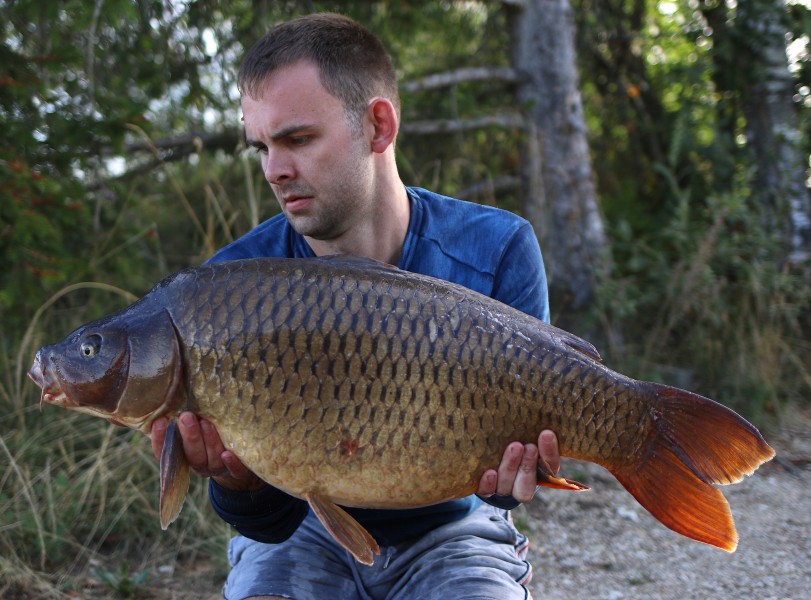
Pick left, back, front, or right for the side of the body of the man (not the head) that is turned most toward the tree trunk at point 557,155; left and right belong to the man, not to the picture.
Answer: back

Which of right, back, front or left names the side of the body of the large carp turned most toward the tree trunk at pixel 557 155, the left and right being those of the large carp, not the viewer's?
right

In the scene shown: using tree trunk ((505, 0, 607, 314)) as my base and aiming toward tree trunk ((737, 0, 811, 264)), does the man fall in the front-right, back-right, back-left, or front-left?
back-right

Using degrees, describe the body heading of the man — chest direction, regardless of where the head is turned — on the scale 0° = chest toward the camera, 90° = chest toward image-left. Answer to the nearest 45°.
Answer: approximately 0°

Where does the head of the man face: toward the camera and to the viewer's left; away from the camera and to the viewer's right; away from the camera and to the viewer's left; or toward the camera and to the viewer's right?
toward the camera and to the viewer's left

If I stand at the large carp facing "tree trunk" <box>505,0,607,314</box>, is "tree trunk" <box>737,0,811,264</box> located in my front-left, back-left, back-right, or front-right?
front-right

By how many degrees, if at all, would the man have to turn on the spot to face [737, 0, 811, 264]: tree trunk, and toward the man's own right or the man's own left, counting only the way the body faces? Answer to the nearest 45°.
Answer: approximately 135° to the man's own left

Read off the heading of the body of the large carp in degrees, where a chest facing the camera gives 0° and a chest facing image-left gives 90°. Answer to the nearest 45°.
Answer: approximately 90°

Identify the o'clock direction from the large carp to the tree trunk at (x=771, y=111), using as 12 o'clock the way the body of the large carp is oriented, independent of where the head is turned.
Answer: The tree trunk is roughly at 4 o'clock from the large carp.
